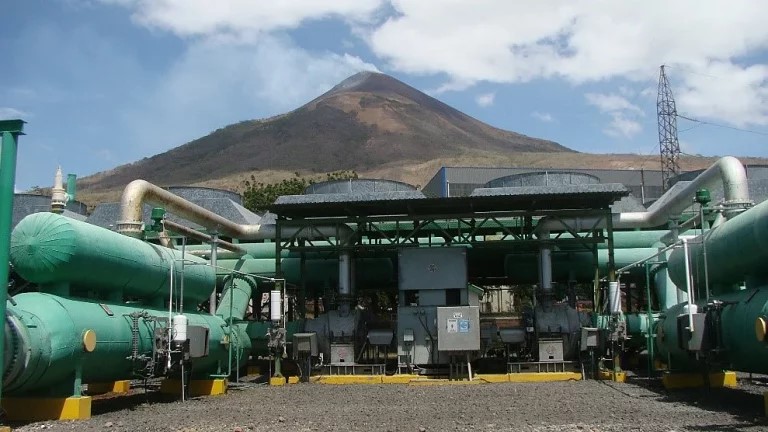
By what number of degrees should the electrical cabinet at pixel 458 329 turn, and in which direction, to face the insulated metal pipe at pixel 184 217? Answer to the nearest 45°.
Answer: approximately 90° to its right

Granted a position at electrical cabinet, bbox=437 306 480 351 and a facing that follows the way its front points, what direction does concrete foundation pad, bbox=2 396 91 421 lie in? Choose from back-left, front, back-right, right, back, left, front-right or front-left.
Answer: front-right

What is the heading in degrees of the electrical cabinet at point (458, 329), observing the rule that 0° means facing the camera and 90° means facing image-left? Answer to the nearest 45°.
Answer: approximately 0°

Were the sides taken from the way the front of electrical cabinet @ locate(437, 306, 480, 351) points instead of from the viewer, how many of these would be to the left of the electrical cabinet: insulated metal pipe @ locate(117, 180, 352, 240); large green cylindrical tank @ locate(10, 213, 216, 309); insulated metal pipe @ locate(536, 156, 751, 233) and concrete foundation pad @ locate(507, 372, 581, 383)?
2

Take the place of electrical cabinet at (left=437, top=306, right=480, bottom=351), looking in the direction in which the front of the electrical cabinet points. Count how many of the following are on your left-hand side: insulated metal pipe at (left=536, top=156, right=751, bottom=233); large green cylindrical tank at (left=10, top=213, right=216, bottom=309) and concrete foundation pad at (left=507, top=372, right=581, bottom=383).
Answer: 2

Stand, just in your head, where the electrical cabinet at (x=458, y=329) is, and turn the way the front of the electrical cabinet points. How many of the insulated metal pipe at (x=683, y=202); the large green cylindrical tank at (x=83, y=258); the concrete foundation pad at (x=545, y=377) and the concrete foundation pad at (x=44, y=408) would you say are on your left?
2

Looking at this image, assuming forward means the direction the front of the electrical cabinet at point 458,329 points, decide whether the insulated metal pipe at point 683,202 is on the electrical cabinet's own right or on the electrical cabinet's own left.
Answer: on the electrical cabinet's own left

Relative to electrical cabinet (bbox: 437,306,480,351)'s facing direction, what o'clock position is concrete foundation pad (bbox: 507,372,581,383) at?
The concrete foundation pad is roughly at 9 o'clock from the electrical cabinet.

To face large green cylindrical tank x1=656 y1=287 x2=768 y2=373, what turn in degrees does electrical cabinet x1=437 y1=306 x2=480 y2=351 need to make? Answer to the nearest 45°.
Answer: approximately 45° to its left

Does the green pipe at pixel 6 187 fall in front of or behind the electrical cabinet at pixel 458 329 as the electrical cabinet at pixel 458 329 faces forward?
in front

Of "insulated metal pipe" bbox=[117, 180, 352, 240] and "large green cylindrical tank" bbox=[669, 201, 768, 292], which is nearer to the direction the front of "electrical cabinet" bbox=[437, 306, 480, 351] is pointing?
the large green cylindrical tank

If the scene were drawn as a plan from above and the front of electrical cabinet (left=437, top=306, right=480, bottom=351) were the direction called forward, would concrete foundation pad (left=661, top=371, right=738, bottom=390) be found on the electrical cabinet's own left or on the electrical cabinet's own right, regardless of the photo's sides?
on the electrical cabinet's own left
